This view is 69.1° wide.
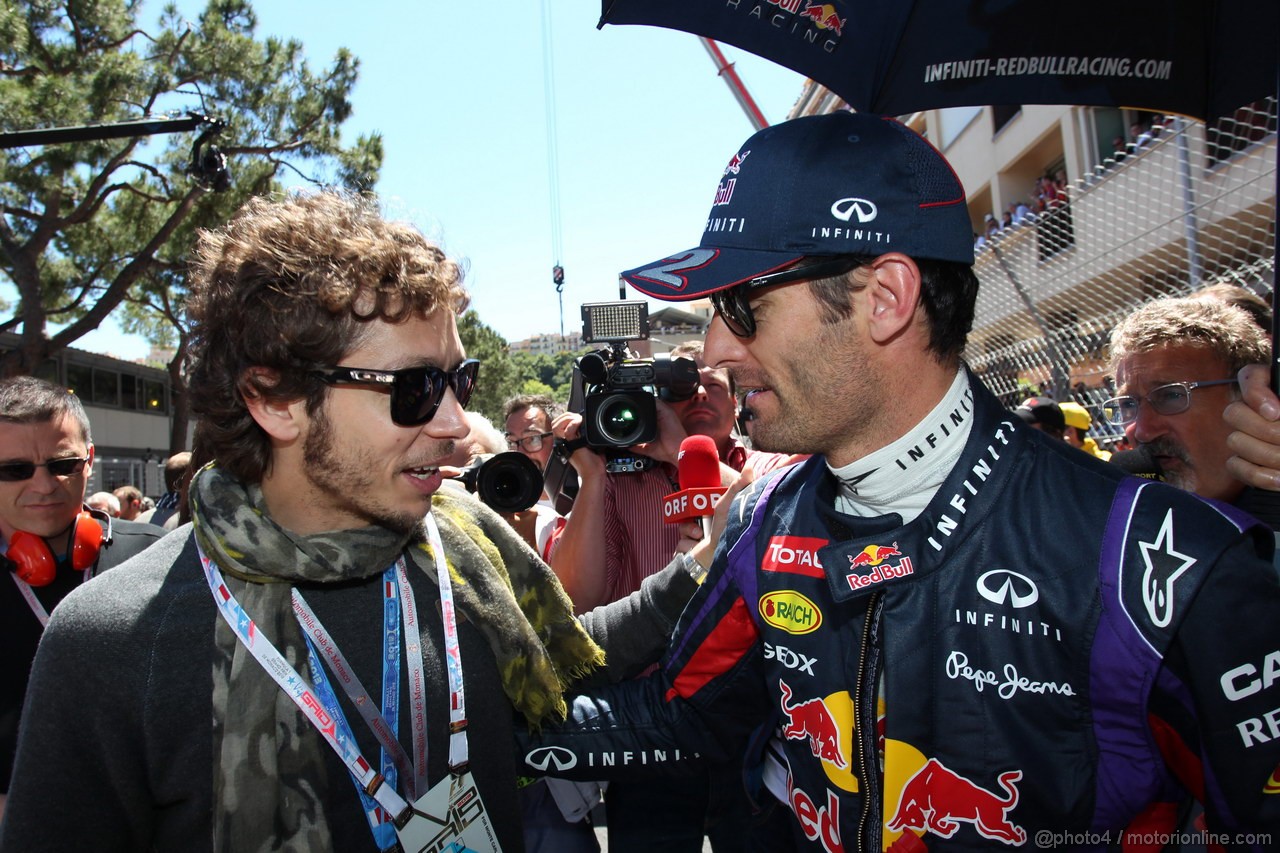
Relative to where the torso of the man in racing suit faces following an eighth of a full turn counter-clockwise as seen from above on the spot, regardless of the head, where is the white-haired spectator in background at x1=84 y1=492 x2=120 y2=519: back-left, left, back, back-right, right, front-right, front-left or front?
back-right

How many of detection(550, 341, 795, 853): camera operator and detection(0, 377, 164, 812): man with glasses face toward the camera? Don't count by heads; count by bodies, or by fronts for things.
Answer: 2

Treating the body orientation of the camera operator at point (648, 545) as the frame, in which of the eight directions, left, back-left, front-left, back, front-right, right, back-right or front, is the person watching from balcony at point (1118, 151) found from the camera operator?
back-left

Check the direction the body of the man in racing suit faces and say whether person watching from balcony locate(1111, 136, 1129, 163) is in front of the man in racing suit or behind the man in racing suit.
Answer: behind

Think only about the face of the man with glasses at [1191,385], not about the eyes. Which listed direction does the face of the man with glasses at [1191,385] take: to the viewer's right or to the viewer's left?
to the viewer's left

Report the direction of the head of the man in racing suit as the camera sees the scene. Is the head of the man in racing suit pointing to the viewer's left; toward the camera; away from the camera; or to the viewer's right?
to the viewer's left

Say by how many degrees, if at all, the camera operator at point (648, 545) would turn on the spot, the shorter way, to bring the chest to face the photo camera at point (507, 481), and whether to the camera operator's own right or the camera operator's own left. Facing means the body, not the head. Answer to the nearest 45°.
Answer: approximately 45° to the camera operator's own right

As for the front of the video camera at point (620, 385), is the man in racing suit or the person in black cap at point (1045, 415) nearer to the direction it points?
the man in racing suit

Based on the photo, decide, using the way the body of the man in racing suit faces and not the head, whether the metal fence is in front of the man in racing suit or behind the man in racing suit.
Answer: behind

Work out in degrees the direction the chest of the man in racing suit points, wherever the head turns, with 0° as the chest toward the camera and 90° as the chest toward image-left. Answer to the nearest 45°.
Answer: approximately 45°

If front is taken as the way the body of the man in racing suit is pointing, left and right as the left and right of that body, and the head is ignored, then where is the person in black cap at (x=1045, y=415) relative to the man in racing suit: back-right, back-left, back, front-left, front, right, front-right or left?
back-right

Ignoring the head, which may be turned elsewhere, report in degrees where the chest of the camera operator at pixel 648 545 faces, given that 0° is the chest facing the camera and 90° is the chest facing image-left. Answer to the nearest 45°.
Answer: approximately 0°

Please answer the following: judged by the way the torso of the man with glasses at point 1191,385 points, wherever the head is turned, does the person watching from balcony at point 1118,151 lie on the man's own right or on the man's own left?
on the man's own right
